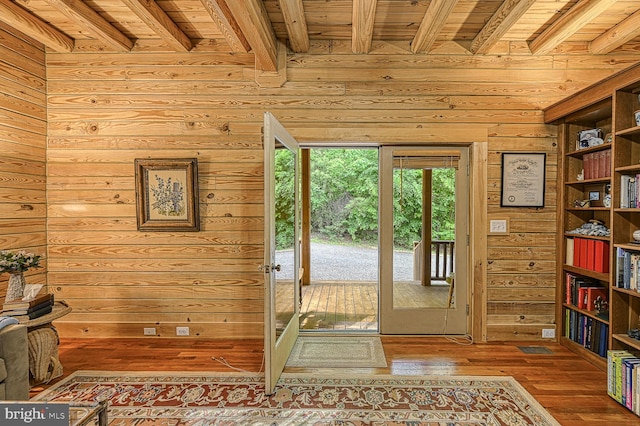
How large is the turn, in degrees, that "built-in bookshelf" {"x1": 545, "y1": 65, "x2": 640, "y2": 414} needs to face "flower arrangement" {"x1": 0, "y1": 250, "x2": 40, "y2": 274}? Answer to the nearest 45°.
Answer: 0° — it already faces it

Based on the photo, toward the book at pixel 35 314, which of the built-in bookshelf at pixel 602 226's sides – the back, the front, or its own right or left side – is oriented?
front

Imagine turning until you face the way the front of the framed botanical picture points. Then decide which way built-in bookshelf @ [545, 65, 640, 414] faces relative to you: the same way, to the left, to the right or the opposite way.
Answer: to the right

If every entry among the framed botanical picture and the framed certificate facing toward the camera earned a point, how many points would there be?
2

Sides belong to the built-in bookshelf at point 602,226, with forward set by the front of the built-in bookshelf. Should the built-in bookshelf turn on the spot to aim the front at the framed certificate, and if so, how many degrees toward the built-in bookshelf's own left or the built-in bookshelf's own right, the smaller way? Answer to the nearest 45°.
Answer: approximately 45° to the built-in bookshelf's own right

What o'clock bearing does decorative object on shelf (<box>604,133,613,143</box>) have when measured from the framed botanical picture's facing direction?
The decorative object on shelf is roughly at 10 o'clock from the framed botanical picture.

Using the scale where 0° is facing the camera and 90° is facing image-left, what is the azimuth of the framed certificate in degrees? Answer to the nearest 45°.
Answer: approximately 0°

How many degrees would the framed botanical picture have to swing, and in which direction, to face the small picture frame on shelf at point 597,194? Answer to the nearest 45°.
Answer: approximately 45° to its left

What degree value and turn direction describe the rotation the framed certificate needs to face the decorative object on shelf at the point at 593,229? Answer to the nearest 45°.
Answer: approximately 90° to its left

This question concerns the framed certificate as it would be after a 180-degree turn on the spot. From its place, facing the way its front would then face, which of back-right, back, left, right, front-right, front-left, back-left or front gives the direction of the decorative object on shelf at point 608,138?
right

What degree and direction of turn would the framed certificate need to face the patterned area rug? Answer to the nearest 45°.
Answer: approximately 45° to its right

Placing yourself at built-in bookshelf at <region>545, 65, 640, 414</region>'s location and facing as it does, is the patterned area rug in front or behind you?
in front

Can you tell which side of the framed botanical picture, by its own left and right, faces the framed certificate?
left

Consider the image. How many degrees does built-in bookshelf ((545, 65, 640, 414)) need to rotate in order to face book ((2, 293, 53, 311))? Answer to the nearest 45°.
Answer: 0° — it already faces it

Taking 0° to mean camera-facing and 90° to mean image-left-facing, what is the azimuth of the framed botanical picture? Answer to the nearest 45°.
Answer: approximately 0°
